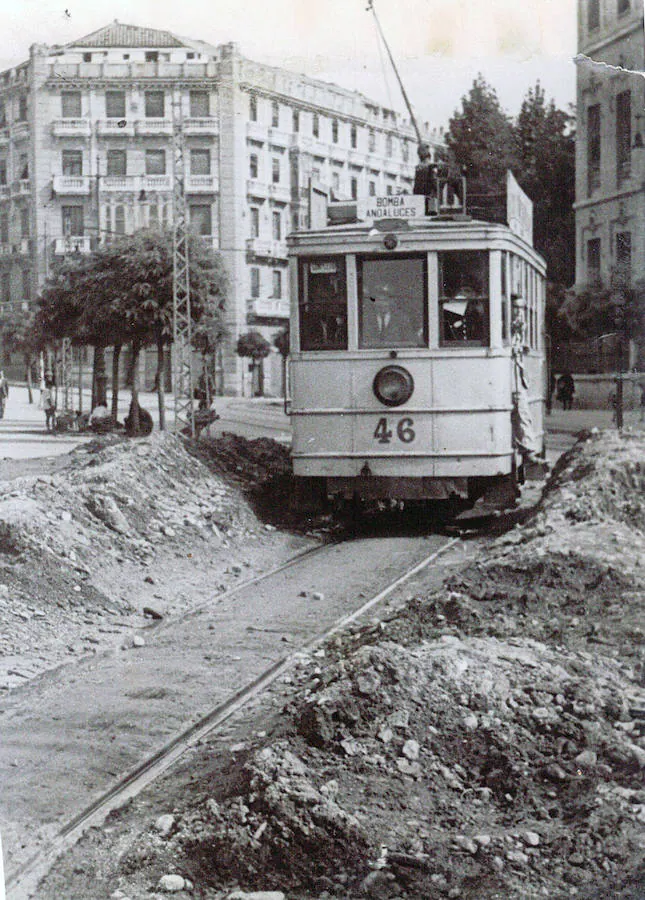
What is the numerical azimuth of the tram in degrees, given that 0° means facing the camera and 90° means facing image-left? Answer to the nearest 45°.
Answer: approximately 0°

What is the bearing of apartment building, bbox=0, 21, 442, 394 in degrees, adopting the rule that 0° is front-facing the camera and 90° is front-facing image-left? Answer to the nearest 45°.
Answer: approximately 0°

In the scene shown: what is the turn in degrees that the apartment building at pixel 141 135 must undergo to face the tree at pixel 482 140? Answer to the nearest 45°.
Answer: approximately 135° to its left

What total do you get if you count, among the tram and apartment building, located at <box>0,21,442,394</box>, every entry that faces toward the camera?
2

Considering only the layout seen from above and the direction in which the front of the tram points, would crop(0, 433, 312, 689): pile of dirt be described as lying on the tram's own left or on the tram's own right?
on the tram's own right
